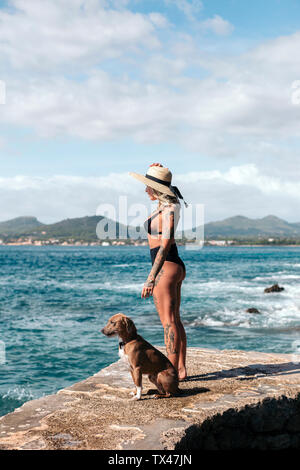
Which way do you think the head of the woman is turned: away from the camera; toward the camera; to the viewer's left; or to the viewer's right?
to the viewer's left

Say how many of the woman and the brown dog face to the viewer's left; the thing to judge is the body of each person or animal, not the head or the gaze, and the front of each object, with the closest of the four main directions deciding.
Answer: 2

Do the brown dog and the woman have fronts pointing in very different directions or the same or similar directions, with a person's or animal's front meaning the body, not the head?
same or similar directions

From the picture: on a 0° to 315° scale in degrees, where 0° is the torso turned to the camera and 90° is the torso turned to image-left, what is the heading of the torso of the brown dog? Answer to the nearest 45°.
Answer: approximately 90°

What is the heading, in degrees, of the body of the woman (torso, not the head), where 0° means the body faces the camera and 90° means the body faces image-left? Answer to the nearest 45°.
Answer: approximately 90°
